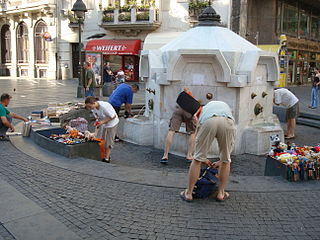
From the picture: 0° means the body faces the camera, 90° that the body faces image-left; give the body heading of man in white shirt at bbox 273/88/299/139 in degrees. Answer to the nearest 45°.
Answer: approximately 90°

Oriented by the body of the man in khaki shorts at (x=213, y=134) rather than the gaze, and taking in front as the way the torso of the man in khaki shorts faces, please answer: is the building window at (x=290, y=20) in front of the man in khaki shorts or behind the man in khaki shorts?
in front

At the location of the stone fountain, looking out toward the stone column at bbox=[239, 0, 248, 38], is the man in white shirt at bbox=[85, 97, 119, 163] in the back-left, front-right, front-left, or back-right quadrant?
back-left

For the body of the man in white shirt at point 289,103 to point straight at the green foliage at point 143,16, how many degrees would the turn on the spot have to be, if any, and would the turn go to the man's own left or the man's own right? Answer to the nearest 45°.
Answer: approximately 45° to the man's own right

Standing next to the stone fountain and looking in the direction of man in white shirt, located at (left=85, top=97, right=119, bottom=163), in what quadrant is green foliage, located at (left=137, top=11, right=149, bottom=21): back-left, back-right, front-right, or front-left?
back-right

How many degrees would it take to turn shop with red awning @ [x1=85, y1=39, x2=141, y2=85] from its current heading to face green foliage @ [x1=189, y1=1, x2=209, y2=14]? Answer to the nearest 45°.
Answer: approximately 45° to its left

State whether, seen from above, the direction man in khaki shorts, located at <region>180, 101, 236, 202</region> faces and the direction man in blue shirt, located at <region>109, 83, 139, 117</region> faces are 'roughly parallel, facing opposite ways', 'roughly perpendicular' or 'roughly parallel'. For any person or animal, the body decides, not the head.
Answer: roughly perpendicular

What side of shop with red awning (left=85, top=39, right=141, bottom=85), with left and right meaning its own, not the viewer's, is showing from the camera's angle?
front

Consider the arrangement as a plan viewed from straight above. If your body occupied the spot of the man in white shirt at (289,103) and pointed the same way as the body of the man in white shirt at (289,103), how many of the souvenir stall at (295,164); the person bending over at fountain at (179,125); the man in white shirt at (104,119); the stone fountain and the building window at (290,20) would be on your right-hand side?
1

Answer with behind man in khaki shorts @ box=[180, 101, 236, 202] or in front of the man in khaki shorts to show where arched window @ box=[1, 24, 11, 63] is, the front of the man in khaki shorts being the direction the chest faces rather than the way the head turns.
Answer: in front

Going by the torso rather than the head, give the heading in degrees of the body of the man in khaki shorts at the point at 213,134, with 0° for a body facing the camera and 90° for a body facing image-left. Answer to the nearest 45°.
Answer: approximately 180°

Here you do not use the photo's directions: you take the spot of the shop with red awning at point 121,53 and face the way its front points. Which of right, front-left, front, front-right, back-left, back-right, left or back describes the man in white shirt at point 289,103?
front
